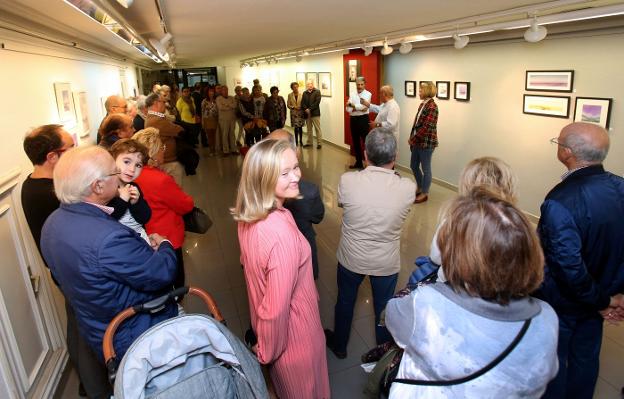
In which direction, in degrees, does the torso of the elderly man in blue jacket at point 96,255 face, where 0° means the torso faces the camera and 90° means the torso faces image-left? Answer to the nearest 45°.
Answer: approximately 225°

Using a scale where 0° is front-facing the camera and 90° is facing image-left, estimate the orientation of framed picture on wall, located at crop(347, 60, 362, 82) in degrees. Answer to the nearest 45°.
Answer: approximately 0°

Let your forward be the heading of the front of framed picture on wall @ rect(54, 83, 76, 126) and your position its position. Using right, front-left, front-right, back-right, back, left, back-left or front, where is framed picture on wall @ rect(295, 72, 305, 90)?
left

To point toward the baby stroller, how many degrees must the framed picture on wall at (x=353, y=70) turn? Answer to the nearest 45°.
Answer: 0° — it already faces it

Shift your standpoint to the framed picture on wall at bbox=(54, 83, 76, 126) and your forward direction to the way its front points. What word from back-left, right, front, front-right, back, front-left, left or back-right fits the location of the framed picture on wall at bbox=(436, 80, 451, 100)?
front-left

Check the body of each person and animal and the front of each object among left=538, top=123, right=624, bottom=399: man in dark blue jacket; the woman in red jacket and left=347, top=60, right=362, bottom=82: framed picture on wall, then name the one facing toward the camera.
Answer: the framed picture on wall

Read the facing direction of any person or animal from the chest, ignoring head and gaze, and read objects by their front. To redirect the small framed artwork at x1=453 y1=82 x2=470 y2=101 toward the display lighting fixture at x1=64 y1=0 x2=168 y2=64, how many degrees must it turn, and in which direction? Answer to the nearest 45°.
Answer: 0° — it already faces it

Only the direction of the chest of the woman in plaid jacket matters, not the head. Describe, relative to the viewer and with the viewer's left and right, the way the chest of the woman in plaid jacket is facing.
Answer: facing to the left of the viewer

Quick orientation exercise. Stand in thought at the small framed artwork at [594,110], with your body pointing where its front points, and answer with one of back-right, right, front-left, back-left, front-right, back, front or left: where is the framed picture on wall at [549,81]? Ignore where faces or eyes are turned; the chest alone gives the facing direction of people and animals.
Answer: right

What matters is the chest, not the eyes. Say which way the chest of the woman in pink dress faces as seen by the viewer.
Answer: to the viewer's right

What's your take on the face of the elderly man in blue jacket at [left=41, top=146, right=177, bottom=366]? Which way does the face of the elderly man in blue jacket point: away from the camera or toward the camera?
away from the camera
